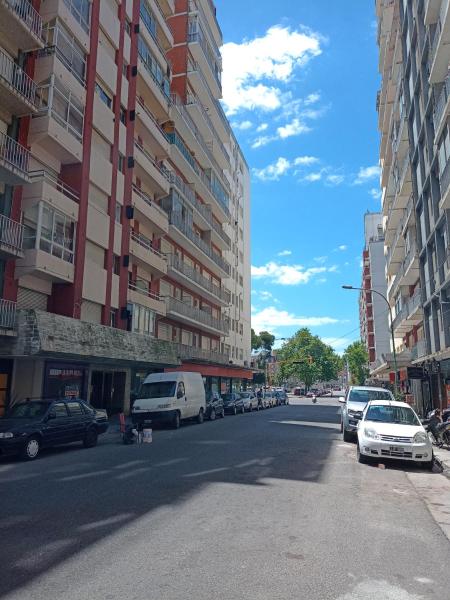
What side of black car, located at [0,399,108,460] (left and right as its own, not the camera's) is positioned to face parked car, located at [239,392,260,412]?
back

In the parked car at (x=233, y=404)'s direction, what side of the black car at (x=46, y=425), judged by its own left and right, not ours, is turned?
back

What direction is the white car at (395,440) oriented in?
toward the camera

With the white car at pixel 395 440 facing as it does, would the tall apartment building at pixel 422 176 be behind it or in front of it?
behind

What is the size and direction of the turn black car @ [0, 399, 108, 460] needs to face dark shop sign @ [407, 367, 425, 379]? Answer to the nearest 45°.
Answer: approximately 135° to its left

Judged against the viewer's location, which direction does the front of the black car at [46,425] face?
facing the viewer and to the left of the viewer

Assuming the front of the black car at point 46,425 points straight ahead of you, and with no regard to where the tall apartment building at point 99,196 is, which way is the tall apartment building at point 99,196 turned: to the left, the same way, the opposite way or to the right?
to the left

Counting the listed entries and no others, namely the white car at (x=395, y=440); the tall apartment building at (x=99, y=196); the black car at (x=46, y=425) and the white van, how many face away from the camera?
0

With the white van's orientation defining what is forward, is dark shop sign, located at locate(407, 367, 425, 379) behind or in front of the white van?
behind

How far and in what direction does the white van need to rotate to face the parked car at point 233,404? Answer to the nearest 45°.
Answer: approximately 135° to its right

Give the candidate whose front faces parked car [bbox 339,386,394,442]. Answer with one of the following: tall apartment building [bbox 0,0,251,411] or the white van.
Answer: the tall apartment building

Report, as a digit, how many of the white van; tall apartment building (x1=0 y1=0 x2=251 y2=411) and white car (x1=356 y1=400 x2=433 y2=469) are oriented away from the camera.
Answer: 0

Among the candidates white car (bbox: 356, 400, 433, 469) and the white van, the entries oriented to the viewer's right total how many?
0

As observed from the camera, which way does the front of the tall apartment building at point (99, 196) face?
facing the viewer and to the right of the viewer

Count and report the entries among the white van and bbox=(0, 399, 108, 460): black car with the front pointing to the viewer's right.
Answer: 0

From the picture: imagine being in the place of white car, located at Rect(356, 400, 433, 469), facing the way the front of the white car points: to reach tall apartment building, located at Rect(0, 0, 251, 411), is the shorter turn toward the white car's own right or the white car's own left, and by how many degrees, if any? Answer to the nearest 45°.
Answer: approximately 135° to the white car's own right

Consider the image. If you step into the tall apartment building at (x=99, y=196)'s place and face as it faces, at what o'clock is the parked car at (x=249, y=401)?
The parked car is roughly at 9 o'clock from the tall apartment building.

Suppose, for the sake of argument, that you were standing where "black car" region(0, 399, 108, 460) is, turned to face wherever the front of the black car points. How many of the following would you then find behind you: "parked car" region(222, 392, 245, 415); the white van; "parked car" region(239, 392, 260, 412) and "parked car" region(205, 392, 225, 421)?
4
